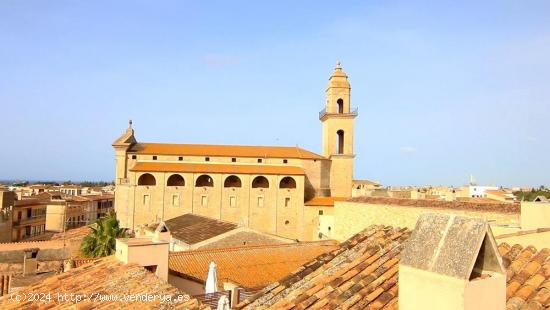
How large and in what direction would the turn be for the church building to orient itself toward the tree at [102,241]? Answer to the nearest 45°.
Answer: approximately 45° to its left

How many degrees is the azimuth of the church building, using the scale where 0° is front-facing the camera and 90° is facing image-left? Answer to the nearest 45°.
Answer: approximately 90°

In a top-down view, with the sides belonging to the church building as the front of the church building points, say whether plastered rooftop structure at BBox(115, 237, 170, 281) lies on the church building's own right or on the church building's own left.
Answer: on the church building's own left

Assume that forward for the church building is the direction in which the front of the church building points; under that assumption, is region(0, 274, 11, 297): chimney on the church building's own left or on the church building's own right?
on the church building's own left

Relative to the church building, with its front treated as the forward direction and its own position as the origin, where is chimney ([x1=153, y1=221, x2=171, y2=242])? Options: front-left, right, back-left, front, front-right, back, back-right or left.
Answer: left
